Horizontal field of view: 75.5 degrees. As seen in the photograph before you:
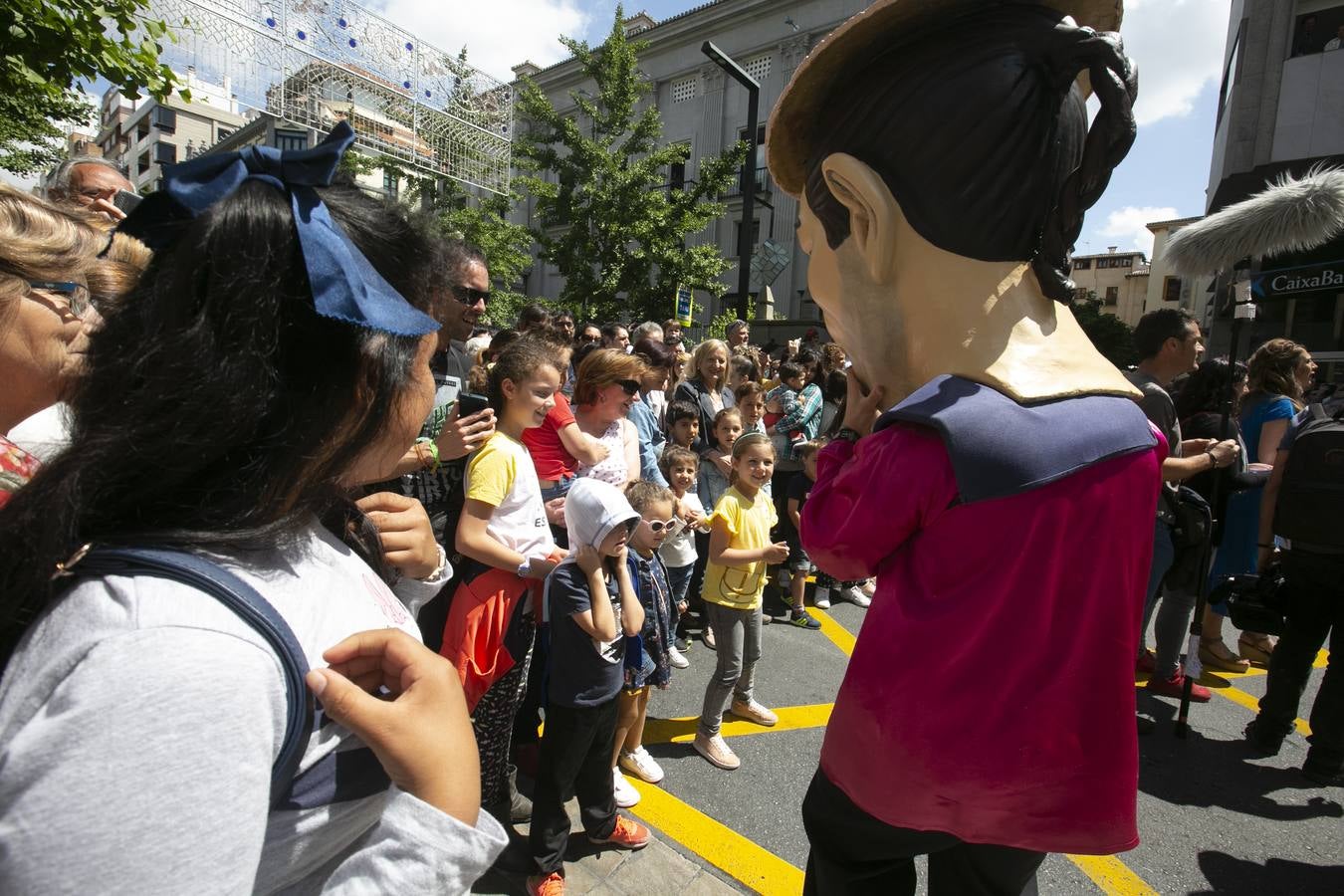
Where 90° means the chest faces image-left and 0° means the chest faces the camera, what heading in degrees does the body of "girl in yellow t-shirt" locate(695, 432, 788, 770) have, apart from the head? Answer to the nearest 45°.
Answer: approximately 315°

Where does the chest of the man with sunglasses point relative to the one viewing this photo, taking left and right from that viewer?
facing the viewer and to the right of the viewer

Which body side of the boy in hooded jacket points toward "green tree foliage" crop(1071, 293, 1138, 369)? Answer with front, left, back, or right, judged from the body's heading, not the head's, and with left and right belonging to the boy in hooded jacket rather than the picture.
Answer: left

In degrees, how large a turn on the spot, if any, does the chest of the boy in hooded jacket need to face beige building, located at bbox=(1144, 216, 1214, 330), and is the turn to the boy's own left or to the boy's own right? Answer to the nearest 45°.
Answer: approximately 90° to the boy's own left

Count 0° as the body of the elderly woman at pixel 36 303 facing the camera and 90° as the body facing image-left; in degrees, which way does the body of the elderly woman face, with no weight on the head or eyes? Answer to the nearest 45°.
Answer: approximately 270°

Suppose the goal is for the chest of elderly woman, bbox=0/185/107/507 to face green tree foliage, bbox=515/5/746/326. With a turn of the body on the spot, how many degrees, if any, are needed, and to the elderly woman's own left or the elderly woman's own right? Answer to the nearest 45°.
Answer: approximately 45° to the elderly woman's own left

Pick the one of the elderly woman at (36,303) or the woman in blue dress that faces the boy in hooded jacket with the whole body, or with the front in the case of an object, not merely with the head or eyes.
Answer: the elderly woman

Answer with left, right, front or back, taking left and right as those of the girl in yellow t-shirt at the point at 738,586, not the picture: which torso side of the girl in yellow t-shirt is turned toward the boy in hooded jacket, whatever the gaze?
right

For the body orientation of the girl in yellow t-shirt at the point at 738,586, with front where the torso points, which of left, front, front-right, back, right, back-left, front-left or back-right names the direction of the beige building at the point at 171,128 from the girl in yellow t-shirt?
back

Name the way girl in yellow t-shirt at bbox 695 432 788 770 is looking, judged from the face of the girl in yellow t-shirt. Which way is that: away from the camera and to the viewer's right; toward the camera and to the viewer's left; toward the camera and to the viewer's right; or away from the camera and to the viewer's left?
toward the camera and to the viewer's right

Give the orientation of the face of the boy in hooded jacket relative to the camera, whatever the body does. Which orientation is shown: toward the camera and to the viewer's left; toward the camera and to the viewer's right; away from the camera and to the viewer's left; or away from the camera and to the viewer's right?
toward the camera and to the viewer's right

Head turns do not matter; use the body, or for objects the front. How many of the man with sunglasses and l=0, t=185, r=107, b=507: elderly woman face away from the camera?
0
